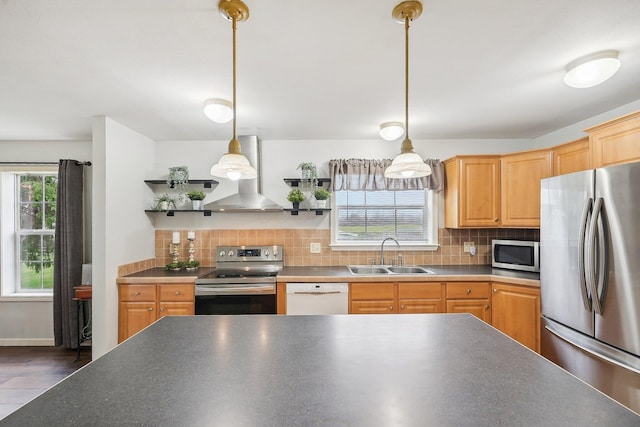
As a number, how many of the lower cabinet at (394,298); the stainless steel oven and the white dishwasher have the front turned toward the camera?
3

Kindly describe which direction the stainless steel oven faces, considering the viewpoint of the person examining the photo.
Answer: facing the viewer

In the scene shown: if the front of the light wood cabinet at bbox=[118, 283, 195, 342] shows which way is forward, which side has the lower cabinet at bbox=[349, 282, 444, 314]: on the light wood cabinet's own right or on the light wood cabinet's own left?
on the light wood cabinet's own left

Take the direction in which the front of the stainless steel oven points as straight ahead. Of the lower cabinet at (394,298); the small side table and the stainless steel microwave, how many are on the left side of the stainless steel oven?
2

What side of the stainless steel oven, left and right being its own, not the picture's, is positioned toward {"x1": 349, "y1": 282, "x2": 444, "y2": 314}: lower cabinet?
left

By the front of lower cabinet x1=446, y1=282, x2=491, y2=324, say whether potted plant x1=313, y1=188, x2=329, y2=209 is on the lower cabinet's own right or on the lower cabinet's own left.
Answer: on the lower cabinet's own right

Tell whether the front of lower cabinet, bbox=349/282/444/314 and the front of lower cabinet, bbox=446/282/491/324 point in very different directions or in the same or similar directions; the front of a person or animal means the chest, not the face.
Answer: same or similar directions

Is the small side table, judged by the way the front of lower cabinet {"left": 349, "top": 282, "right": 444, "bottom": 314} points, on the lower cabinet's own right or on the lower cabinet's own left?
on the lower cabinet's own right

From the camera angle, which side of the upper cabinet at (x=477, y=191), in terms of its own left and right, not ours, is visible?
front

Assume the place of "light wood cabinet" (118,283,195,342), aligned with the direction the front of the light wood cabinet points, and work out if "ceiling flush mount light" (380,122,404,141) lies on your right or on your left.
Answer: on your left

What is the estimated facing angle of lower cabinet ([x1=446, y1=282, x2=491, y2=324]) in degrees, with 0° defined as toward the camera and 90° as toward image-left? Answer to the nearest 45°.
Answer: approximately 0°
